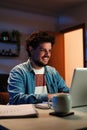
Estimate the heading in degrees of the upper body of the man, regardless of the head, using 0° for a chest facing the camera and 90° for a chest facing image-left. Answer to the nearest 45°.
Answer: approximately 315°

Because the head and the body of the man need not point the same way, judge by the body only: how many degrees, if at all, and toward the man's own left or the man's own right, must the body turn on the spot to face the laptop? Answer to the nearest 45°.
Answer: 0° — they already face it

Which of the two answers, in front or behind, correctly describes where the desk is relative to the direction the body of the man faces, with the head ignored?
in front

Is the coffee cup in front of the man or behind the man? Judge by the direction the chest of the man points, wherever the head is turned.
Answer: in front

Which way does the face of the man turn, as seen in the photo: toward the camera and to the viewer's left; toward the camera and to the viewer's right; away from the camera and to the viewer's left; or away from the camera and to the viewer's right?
toward the camera and to the viewer's right

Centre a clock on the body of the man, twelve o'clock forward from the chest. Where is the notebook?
The notebook is roughly at 2 o'clock from the man.
